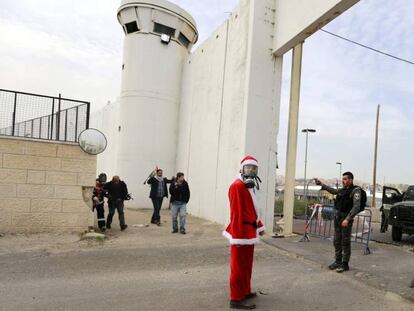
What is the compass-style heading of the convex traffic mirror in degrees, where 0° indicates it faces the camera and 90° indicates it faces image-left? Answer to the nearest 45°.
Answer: approximately 0°

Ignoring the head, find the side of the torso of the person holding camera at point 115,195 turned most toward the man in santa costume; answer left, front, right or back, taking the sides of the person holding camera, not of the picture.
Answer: front

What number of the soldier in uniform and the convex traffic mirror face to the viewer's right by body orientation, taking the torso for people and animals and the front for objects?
0

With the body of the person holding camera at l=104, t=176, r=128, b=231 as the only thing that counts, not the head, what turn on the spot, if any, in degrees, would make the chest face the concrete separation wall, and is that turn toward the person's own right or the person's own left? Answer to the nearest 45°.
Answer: approximately 90° to the person's own left

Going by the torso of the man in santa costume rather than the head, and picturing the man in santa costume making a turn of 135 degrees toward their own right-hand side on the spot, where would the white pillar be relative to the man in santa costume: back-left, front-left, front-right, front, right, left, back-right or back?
back-right

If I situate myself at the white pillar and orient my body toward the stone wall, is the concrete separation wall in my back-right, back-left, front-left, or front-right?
front-right

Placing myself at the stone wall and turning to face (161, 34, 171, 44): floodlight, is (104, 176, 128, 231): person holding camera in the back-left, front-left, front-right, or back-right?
front-right

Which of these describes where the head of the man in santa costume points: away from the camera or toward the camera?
toward the camera
